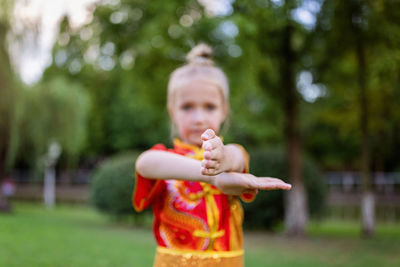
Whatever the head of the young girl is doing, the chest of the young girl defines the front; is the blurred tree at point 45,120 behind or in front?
behind

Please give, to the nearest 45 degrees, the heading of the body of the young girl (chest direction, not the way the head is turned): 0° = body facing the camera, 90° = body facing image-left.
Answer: approximately 0°

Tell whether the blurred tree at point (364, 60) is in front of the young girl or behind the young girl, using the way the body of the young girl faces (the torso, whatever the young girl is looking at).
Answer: behind

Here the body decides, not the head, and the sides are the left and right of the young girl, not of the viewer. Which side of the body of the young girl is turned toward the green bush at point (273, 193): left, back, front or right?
back

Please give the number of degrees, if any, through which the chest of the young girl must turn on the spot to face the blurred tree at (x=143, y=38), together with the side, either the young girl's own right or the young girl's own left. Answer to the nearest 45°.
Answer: approximately 180°
